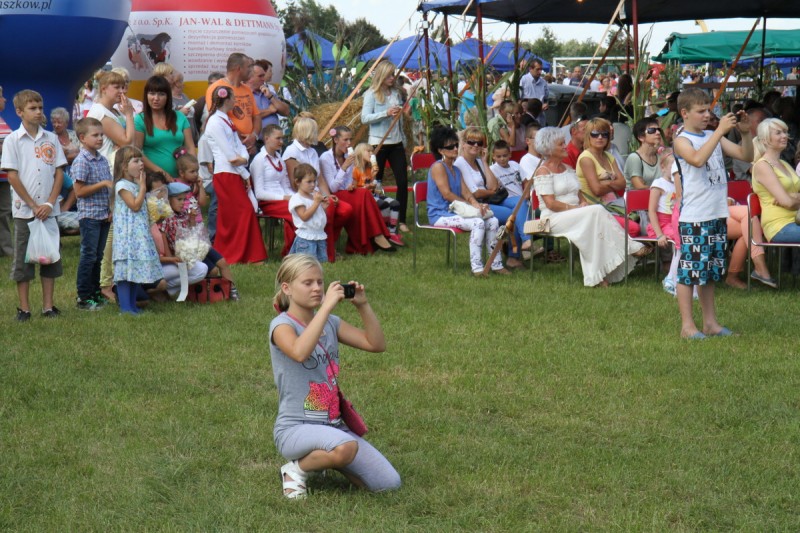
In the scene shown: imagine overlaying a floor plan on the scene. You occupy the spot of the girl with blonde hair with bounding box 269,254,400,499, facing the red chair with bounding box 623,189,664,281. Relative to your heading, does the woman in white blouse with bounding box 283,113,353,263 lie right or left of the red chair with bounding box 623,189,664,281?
left

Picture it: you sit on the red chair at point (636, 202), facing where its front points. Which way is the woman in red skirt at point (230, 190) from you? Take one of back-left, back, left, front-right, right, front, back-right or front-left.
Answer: back-right
